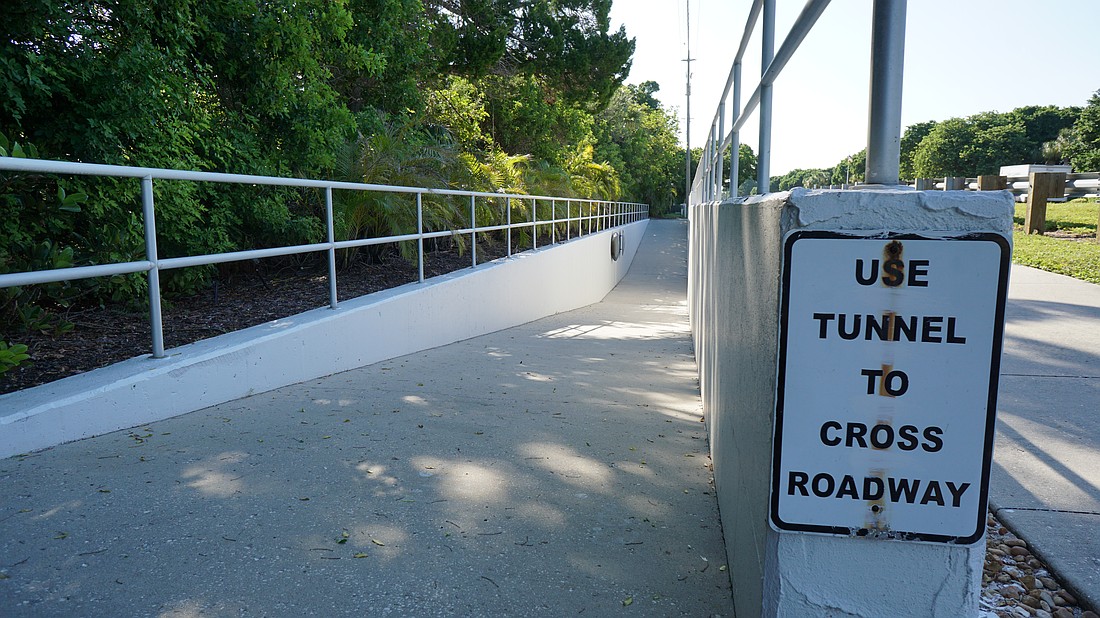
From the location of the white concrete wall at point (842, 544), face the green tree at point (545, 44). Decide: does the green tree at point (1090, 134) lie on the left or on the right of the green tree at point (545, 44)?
right

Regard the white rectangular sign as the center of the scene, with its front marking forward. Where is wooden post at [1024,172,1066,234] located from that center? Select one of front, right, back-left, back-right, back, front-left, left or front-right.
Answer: back

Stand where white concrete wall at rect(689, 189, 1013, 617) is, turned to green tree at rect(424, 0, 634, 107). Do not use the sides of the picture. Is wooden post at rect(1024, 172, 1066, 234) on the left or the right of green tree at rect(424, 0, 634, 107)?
right

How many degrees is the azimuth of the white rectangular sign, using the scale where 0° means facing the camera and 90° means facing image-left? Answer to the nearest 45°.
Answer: approximately 0°

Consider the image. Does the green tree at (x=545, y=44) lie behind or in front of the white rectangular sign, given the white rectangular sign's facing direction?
behind

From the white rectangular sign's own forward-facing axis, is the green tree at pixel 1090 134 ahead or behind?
behind

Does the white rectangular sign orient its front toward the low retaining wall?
no

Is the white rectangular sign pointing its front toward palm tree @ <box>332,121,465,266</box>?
no
